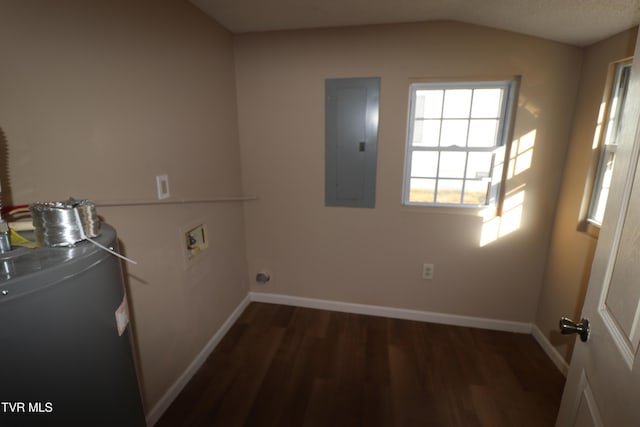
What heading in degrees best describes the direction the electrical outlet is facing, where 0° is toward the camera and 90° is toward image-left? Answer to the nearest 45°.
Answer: approximately 0°

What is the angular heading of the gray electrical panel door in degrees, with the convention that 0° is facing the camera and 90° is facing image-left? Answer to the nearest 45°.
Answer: approximately 0°

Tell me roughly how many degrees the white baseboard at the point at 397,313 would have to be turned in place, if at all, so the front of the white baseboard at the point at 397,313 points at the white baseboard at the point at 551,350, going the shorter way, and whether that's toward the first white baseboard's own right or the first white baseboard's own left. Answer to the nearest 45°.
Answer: approximately 90° to the first white baseboard's own left

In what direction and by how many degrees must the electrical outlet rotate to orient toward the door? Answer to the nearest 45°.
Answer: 0° — it already faces it

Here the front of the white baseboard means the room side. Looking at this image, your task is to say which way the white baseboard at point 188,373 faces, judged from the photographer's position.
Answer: facing to the right of the viewer

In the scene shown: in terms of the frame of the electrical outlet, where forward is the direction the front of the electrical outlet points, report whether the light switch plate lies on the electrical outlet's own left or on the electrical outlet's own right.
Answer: on the electrical outlet's own right
